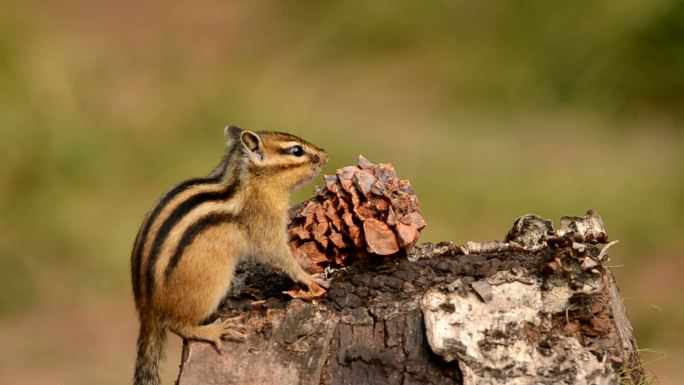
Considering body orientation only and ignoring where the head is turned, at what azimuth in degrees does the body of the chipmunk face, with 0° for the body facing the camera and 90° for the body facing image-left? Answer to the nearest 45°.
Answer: approximately 270°
